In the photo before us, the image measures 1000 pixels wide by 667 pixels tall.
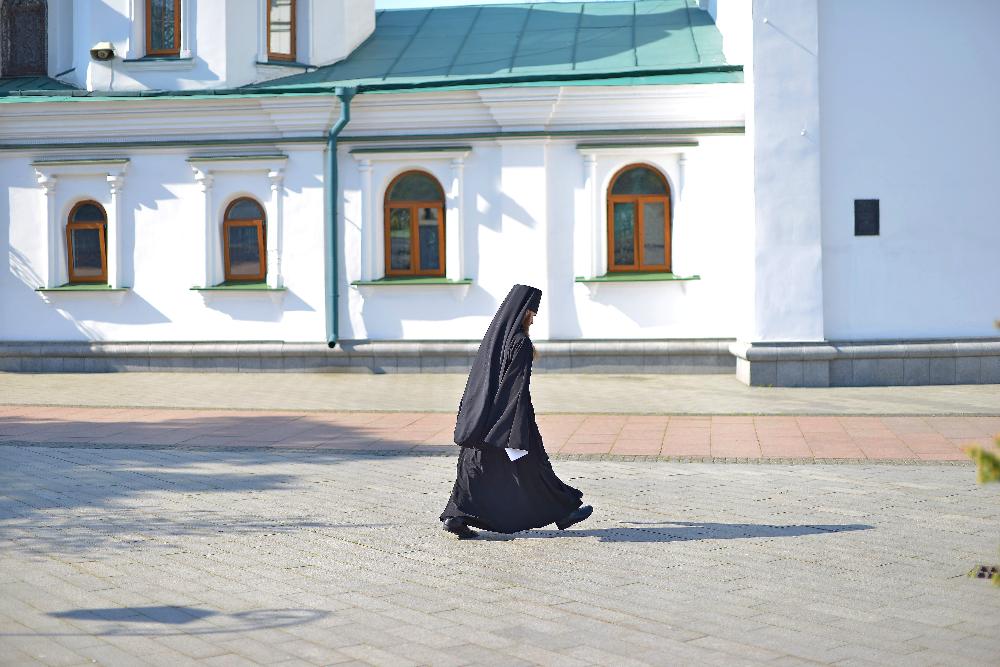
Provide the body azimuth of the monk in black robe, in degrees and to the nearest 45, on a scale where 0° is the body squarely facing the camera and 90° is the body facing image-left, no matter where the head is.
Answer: approximately 270°

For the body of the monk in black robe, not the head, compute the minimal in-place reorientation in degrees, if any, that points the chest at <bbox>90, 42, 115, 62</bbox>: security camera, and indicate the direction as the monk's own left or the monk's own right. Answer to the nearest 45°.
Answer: approximately 135° to the monk's own left
